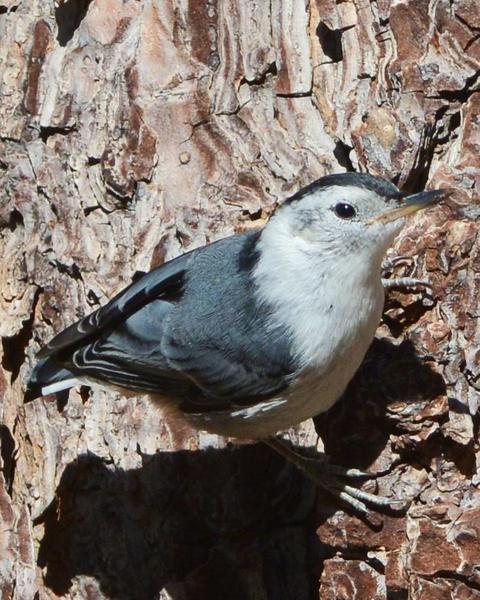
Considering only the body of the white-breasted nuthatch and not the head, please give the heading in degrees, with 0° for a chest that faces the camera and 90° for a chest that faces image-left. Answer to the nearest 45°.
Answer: approximately 270°
